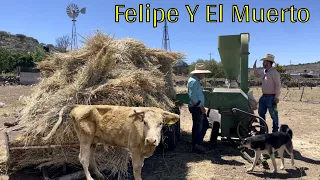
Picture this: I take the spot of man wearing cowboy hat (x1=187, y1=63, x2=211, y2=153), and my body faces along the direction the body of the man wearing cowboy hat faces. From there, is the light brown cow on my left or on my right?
on my right

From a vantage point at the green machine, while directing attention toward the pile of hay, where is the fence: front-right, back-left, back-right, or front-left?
back-right
